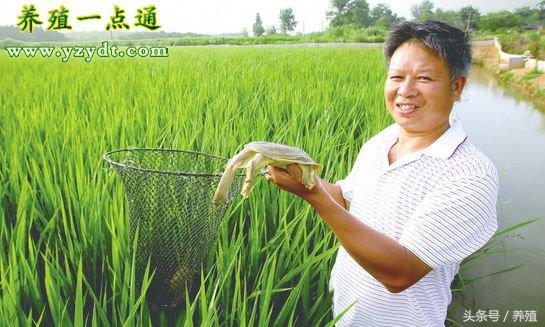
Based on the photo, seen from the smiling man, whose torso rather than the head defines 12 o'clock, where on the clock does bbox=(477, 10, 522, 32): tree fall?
The tree is roughly at 5 o'clock from the smiling man.

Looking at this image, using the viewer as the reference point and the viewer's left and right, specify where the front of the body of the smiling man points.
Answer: facing the viewer and to the left of the viewer
